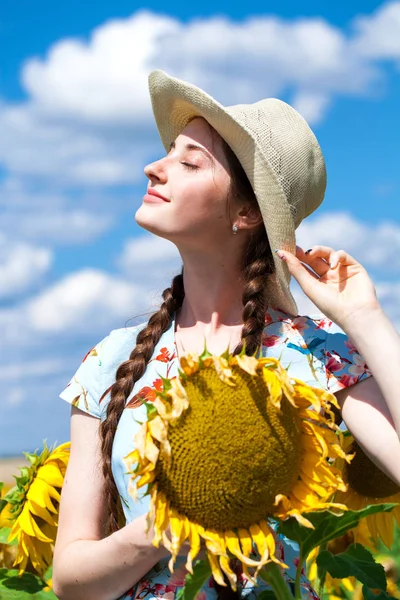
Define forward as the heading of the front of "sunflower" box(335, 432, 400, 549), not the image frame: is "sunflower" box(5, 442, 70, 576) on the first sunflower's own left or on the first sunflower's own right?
on the first sunflower's own right

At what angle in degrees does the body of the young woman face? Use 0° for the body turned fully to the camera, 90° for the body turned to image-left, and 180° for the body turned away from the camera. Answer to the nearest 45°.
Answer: approximately 0°

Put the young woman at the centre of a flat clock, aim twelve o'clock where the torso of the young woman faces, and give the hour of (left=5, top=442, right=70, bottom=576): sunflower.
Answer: The sunflower is roughly at 4 o'clock from the young woman.
